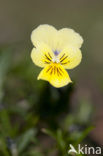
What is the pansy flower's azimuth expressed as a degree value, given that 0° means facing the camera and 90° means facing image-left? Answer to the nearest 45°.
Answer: approximately 0°
